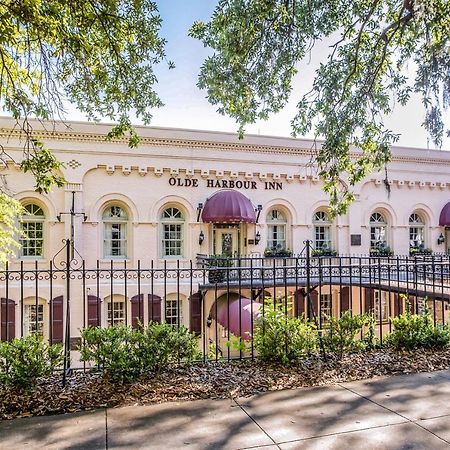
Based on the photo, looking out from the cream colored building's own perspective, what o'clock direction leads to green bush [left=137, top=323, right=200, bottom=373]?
The green bush is roughly at 12 o'clock from the cream colored building.

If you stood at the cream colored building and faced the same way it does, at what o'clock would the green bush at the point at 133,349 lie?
The green bush is roughly at 12 o'clock from the cream colored building.

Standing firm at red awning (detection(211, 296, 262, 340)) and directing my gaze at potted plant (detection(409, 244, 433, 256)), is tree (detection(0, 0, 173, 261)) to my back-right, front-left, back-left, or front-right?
back-right

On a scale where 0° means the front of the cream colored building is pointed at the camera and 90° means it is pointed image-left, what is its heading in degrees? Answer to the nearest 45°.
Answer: approximately 0°
